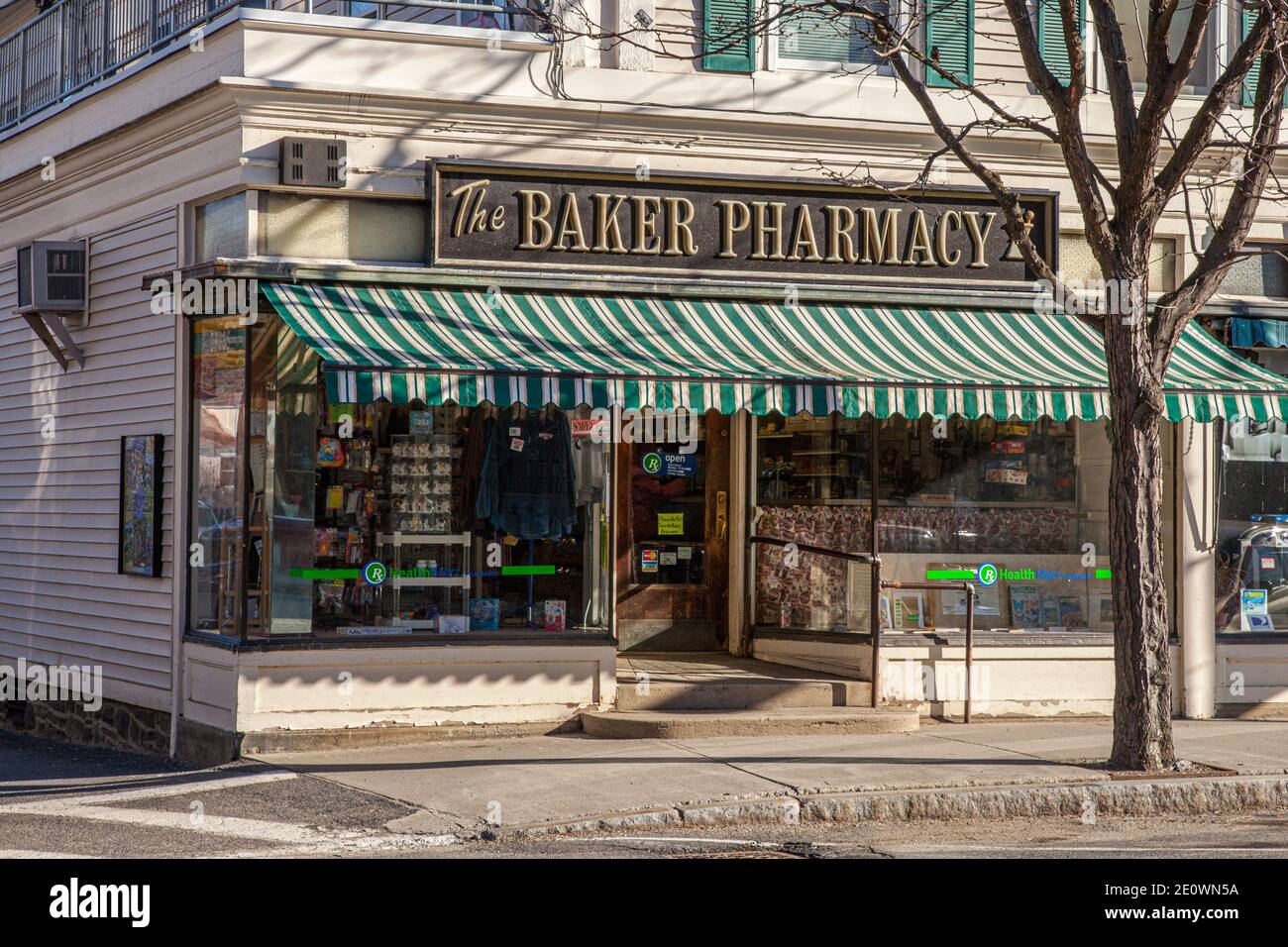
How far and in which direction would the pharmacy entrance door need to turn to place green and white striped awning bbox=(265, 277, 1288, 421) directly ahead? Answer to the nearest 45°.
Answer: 0° — it already faces it

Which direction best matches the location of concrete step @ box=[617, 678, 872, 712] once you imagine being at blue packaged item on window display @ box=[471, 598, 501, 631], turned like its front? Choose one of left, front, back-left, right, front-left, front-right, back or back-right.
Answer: left

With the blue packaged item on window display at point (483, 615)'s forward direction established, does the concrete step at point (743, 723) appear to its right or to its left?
on its left

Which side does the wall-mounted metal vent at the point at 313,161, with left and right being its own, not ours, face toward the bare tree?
left

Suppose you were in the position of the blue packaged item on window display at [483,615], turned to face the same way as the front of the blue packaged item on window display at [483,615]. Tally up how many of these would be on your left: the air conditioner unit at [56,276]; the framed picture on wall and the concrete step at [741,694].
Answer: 1

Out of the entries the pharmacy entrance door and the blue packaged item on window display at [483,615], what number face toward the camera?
2

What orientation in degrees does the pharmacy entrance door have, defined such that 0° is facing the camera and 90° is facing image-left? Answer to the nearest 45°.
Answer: approximately 0°

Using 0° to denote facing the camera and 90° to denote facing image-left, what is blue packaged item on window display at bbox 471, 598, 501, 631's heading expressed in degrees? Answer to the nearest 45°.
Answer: approximately 0°

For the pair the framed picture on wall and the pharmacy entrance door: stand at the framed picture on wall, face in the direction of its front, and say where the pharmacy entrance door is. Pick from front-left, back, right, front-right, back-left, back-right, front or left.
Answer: back-left

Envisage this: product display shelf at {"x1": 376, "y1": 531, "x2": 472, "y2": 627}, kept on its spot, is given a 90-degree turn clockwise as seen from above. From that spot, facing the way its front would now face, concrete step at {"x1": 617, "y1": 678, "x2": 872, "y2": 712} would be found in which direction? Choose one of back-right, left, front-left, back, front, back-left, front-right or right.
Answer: back
